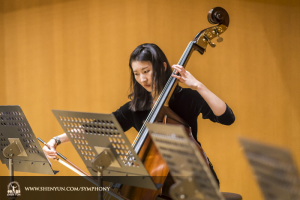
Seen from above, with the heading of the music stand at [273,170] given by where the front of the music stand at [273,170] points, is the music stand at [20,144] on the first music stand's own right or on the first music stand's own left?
on the first music stand's own left

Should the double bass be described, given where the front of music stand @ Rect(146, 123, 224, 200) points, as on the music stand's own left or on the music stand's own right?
on the music stand's own left

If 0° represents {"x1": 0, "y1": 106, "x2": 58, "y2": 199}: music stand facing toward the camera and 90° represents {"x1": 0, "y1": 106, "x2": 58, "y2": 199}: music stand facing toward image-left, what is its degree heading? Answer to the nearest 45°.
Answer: approximately 225°

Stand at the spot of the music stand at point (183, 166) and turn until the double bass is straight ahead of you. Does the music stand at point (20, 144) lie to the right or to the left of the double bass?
left

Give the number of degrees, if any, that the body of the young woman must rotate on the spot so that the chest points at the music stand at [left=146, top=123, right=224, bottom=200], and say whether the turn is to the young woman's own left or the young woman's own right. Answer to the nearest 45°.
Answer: approximately 45° to the young woman's own left

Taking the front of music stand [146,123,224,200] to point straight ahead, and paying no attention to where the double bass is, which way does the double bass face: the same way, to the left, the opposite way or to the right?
the opposite way
